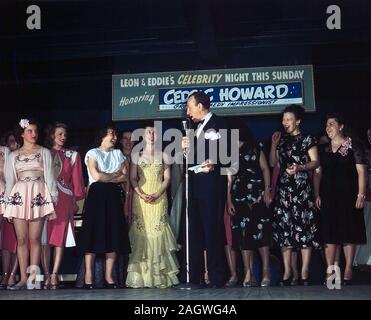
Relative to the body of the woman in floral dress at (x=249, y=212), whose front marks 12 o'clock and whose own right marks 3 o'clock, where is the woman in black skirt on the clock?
The woman in black skirt is roughly at 3 o'clock from the woman in floral dress.

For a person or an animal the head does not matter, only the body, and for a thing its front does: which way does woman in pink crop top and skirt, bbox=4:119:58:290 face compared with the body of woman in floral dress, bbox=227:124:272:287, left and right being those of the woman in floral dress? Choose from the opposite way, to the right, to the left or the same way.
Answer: the same way

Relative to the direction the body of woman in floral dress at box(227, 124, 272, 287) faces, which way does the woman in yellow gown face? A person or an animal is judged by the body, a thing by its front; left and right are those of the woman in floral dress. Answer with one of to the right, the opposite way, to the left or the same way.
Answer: the same way

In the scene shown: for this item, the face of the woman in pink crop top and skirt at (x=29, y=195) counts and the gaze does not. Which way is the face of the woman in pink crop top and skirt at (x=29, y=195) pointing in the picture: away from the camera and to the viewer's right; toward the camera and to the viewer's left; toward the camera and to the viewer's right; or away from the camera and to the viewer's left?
toward the camera and to the viewer's right

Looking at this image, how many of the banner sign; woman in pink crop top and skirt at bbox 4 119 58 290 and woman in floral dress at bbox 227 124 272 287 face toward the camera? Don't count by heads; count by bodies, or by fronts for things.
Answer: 3

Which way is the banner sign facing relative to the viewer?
toward the camera

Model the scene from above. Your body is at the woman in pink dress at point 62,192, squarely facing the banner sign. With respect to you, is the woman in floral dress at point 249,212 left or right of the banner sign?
right
